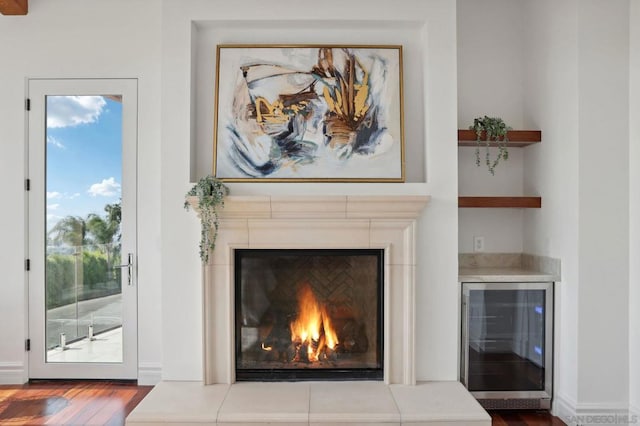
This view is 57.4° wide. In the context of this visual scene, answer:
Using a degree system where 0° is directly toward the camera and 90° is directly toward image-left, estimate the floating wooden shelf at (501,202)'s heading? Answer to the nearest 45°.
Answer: approximately 0°

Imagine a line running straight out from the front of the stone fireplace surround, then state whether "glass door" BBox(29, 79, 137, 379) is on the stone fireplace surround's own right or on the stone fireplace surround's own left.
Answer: on the stone fireplace surround's own right

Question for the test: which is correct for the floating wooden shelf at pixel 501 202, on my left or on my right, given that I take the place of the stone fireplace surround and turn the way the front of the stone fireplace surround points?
on my left

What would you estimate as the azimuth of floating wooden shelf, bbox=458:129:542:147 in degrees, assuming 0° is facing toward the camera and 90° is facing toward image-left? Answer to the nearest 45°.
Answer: approximately 0°

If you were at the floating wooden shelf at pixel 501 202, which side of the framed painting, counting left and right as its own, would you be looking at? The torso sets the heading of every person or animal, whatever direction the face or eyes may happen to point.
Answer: left

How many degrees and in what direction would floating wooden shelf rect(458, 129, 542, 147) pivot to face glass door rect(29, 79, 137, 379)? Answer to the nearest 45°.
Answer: approximately 90° to its right

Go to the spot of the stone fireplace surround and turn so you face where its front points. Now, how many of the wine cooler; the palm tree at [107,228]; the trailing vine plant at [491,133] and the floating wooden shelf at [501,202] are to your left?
3

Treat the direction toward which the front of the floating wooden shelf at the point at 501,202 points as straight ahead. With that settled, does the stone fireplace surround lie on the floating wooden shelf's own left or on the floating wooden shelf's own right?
on the floating wooden shelf's own right
